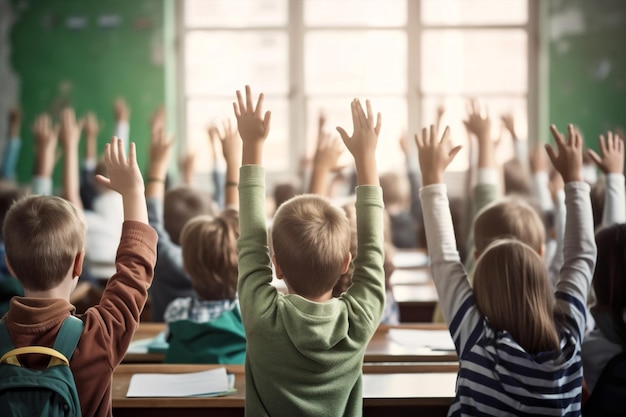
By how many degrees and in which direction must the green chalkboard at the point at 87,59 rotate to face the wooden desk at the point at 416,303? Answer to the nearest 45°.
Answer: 0° — it already faces it

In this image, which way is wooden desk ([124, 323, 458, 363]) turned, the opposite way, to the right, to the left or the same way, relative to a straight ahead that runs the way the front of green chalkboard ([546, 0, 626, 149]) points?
the same way

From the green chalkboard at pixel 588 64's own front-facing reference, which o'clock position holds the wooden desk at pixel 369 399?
The wooden desk is roughly at 12 o'clock from the green chalkboard.

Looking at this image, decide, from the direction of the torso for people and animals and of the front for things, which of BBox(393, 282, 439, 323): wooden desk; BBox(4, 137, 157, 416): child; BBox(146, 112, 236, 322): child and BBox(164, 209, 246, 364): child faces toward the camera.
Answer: the wooden desk

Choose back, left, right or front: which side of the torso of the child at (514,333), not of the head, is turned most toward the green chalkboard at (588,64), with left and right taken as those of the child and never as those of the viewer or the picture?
front

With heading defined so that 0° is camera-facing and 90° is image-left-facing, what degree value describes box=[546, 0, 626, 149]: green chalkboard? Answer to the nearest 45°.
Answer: approximately 0°

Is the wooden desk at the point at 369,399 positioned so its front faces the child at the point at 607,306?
no

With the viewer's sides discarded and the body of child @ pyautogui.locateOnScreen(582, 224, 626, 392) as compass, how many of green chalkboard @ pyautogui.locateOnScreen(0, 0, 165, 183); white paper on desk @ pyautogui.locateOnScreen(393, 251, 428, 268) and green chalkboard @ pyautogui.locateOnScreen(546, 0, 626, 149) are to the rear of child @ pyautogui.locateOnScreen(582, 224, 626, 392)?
0

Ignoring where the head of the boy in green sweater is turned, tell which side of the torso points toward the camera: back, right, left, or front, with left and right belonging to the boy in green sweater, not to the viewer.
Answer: back

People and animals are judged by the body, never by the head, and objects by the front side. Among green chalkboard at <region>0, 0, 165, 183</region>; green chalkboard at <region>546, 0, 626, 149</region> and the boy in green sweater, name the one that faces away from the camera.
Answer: the boy in green sweater

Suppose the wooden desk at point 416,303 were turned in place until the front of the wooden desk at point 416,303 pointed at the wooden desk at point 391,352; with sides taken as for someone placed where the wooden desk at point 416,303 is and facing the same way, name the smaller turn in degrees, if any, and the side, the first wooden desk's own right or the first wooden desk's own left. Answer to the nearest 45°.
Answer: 0° — it already faces it

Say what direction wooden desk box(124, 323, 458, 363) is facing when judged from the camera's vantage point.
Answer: facing the viewer

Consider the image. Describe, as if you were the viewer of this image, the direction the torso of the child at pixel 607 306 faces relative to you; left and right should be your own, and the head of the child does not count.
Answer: facing away from the viewer

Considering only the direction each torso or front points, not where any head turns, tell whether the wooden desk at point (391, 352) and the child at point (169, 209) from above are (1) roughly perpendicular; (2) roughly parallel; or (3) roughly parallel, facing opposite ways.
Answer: roughly parallel, facing opposite ways

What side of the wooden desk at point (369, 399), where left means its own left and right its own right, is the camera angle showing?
front

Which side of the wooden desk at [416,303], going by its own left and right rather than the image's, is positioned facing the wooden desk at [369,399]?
front

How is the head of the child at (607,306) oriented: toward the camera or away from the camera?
away from the camera

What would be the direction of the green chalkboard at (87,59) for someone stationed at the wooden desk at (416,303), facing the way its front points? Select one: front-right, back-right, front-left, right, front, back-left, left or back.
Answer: back-right

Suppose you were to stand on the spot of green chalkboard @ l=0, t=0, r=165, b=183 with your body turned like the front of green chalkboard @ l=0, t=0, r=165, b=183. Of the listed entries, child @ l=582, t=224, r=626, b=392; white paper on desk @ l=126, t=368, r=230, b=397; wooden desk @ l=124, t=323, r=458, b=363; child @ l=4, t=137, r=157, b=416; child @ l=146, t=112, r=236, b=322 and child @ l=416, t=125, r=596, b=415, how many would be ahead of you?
6

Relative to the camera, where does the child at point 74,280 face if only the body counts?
away from the camera

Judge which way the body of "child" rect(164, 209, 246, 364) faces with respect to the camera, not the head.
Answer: away from the camera
